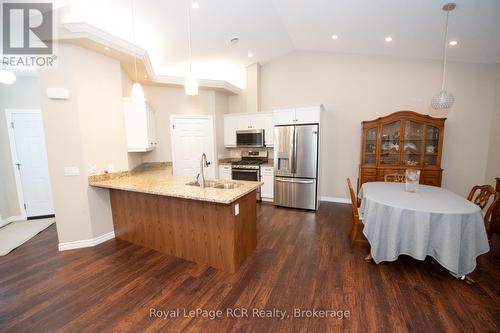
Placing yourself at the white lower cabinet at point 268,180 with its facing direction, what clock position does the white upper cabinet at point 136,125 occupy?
The white upper cabinet is roughly at 2 o'clock from the white lower cabinet.

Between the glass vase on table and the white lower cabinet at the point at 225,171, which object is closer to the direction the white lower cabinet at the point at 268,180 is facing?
the glass vase on table

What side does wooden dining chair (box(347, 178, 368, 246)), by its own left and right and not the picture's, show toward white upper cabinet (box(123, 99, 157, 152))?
back

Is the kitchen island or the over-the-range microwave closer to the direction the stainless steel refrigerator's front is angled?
the kitchen island

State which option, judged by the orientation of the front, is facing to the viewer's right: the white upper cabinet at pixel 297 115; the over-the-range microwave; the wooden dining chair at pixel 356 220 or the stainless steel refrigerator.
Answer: the wooden dining chair

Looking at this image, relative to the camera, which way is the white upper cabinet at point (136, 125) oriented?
to the viewer's right

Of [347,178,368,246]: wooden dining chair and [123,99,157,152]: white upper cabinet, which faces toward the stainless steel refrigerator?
the white upper cabinet

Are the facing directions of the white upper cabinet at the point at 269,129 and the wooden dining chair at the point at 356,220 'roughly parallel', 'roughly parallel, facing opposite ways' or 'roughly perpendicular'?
roughly perpendicular

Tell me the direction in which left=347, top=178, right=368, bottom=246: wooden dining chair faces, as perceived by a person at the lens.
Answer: facing to the right of the viewer

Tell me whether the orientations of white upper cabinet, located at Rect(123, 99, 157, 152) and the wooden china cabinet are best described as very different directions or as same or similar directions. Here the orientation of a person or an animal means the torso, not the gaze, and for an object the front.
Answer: very different directions
